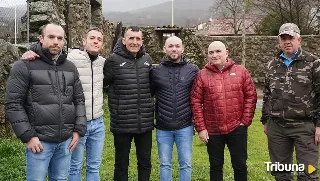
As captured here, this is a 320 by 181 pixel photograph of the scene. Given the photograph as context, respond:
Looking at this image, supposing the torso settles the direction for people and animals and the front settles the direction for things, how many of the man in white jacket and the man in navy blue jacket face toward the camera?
2

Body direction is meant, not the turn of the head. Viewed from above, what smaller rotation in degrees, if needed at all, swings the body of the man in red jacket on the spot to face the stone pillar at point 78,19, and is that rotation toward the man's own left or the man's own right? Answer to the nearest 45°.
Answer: approximately 135° to the man's own right

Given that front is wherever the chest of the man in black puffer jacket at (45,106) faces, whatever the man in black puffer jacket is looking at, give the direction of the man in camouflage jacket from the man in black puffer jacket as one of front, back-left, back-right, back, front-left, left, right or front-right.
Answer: front-left

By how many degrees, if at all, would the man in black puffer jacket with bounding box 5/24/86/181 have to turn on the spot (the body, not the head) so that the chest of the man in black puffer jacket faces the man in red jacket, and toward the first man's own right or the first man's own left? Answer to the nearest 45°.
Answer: approximately 45° to the first man's own left

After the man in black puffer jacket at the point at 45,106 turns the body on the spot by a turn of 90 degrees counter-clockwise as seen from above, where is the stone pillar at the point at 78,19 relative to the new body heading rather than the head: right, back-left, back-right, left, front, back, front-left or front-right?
front-left

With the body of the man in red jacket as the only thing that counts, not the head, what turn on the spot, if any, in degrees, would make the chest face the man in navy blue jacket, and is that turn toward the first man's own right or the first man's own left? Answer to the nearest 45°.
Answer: approximately 90° to the first man's own right

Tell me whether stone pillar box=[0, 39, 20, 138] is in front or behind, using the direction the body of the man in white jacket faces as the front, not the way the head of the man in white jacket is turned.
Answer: behind

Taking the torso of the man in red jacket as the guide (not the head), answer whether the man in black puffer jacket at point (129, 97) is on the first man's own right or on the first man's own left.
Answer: on the first man's own right

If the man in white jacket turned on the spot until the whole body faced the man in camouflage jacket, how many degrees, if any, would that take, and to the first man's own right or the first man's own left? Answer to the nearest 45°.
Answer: approximately 90° to the first man's own left

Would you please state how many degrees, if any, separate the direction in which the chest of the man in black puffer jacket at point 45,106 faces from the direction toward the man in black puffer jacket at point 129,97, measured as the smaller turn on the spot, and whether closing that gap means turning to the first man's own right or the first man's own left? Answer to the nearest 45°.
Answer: approximately 90° to the first man's own left
